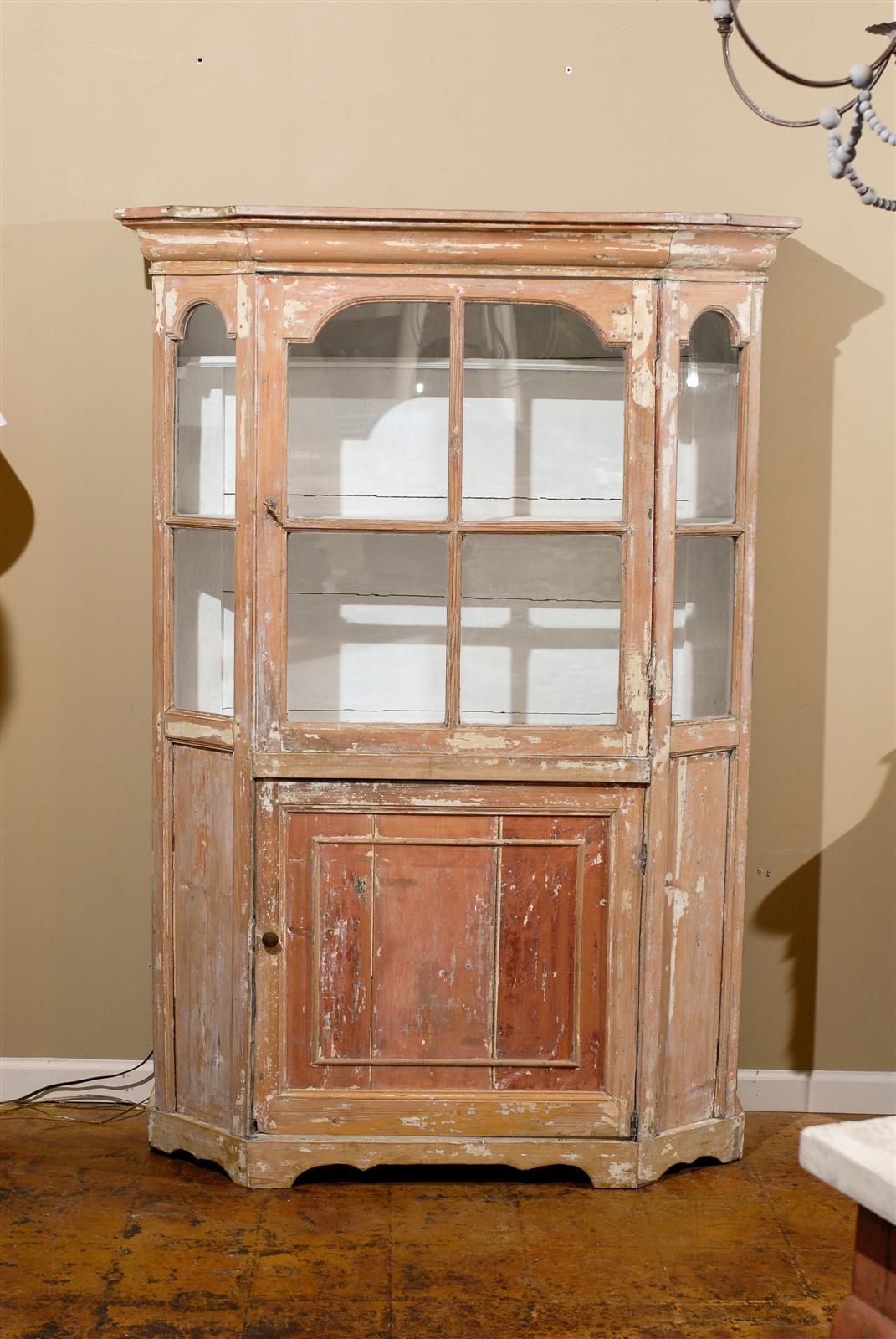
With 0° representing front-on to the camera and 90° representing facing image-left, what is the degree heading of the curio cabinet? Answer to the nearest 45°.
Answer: approximately 0°
